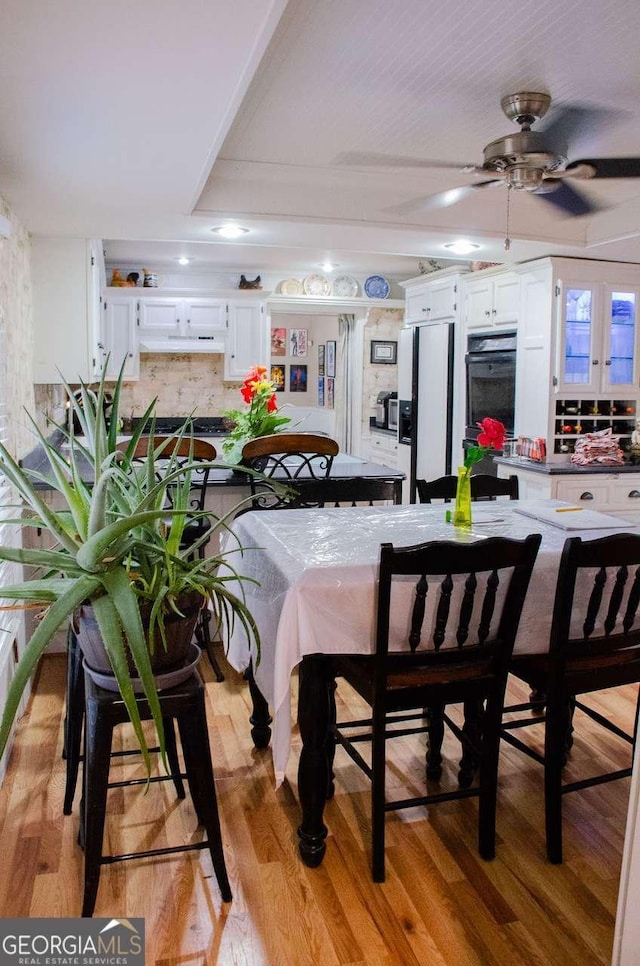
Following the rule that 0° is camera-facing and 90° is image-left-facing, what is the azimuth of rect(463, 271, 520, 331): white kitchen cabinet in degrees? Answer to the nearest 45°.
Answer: approximately 45°

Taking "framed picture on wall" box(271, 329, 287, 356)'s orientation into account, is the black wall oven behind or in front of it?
in front

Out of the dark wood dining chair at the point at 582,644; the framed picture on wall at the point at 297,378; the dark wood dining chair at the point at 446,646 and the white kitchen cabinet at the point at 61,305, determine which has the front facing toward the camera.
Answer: the framed picture on wall

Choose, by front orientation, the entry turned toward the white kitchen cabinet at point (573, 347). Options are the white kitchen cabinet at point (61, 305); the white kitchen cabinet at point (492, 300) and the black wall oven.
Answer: the white kitchen cabinet at point (61, 305)

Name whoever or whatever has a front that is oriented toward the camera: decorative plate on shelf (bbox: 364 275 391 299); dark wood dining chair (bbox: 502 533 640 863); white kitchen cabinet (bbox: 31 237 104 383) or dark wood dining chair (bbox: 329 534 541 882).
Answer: the decorative plate on shelf

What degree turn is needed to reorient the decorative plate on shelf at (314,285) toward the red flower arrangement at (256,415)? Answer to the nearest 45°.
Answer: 0° — it already faces it

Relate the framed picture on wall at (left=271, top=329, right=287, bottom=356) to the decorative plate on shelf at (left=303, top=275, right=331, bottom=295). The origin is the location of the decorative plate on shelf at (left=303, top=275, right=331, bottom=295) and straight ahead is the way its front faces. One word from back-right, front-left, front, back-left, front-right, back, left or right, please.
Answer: back

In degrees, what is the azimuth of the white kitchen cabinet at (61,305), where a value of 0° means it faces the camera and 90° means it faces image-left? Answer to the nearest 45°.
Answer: approximately 270°

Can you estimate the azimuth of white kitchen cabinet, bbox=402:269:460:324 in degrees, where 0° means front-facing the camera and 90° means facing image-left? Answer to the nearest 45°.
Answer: approximately 45°

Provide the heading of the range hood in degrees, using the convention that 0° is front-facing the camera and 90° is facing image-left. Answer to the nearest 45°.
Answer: approximately 0°
